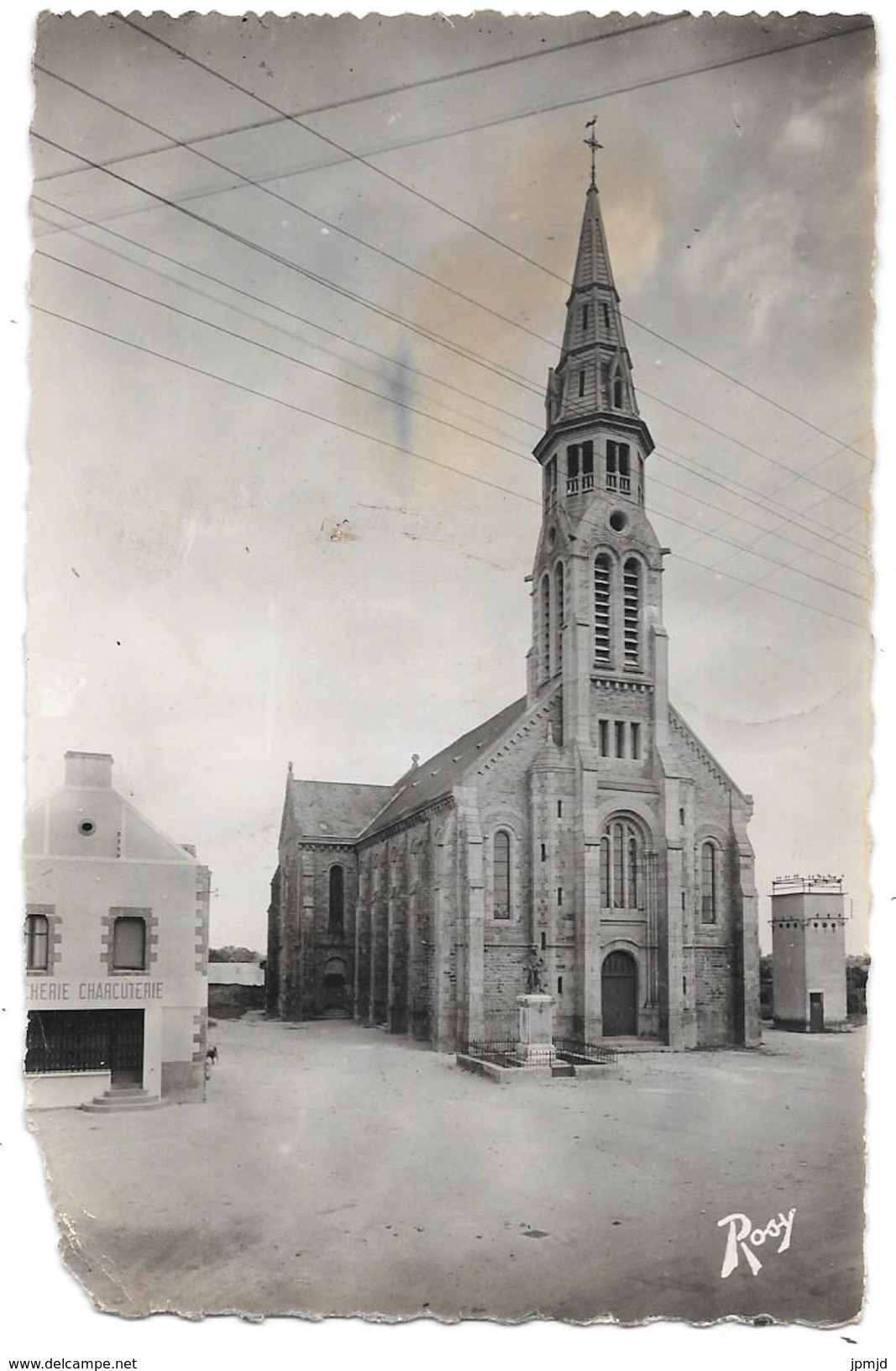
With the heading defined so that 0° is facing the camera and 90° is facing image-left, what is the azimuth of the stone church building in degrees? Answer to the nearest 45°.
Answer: approximately 315°

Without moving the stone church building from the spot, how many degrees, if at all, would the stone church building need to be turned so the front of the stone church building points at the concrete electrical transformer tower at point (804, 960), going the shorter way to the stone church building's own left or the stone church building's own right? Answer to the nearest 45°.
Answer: approximately 45° to the stone church building's own left

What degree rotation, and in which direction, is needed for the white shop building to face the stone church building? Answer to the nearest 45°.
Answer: approximately 135° to its left

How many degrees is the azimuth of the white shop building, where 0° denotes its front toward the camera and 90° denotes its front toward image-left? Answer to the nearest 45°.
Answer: approximately 0°
